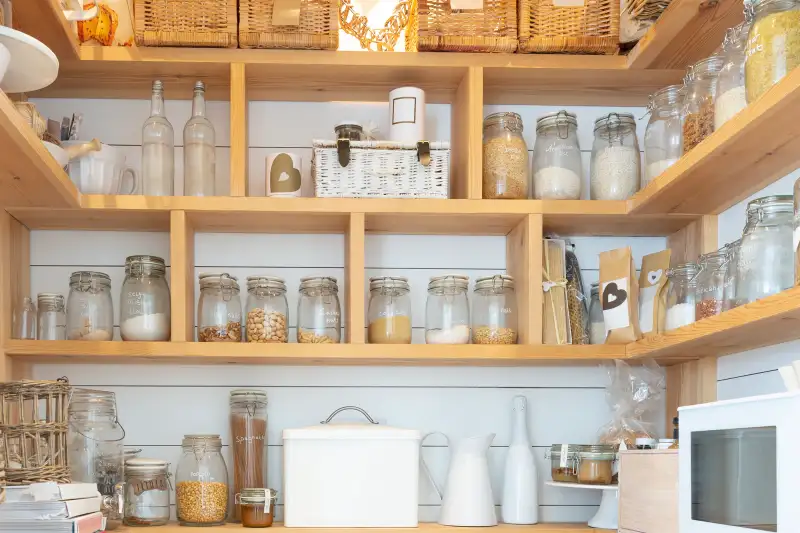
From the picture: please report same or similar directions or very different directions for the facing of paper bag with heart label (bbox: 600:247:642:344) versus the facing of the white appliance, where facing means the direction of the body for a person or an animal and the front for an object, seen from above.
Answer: same or similar directions

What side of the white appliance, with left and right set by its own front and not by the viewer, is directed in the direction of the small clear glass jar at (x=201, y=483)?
right

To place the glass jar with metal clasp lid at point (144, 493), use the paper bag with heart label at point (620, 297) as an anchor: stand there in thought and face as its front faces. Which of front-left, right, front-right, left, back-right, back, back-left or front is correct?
front-right

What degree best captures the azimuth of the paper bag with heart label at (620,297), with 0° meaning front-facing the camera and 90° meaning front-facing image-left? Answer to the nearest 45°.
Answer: approximately 45°

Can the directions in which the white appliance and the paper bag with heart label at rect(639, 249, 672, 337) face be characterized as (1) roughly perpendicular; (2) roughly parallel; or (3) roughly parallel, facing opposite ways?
roughly parallel

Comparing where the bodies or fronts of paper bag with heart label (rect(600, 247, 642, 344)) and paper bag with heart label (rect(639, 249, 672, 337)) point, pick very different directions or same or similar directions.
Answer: same or similar directions

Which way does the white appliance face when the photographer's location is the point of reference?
facing the viewer and to the left of the viewer

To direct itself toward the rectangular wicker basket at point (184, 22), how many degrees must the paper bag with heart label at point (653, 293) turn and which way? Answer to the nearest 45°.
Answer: approximately 45° to its right

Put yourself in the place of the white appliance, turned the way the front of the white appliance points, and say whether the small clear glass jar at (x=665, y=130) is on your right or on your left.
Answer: on your right

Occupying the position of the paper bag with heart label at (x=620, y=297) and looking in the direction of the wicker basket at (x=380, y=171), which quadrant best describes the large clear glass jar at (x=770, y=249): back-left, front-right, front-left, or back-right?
back-left
